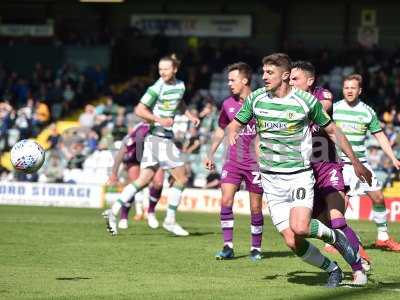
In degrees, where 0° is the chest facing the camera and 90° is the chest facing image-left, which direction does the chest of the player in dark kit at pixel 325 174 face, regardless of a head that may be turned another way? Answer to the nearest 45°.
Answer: approximately 45°

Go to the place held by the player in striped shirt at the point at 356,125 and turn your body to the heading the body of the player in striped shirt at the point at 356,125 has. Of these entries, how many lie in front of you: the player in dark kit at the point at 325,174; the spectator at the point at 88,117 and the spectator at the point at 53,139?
1

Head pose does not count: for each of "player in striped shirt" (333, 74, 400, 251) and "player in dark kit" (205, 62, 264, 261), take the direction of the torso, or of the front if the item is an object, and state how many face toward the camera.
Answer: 2

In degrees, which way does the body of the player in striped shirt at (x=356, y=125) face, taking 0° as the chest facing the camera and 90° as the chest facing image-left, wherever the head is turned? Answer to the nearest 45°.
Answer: approximately 0°

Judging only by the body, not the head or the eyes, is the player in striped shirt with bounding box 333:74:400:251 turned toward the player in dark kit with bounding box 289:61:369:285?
yes

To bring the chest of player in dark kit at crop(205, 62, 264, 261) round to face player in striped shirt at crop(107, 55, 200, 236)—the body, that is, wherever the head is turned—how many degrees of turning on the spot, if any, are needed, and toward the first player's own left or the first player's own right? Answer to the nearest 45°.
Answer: approximately 135° to the first player's own right

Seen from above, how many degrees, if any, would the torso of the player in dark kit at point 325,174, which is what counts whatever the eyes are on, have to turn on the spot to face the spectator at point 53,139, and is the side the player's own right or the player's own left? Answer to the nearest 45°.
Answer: approximately 90° to the player's own right

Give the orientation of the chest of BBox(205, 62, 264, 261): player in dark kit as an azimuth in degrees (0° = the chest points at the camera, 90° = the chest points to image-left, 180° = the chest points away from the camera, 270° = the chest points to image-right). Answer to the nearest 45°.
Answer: approximately 0°

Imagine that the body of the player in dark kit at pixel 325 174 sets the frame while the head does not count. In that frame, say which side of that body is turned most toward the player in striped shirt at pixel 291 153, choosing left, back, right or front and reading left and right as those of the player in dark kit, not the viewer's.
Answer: front

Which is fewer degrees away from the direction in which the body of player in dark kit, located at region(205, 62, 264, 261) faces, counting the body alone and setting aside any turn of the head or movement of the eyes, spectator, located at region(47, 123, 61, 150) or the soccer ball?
the soccer ball

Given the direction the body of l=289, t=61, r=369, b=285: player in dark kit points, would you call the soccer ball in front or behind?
in front
